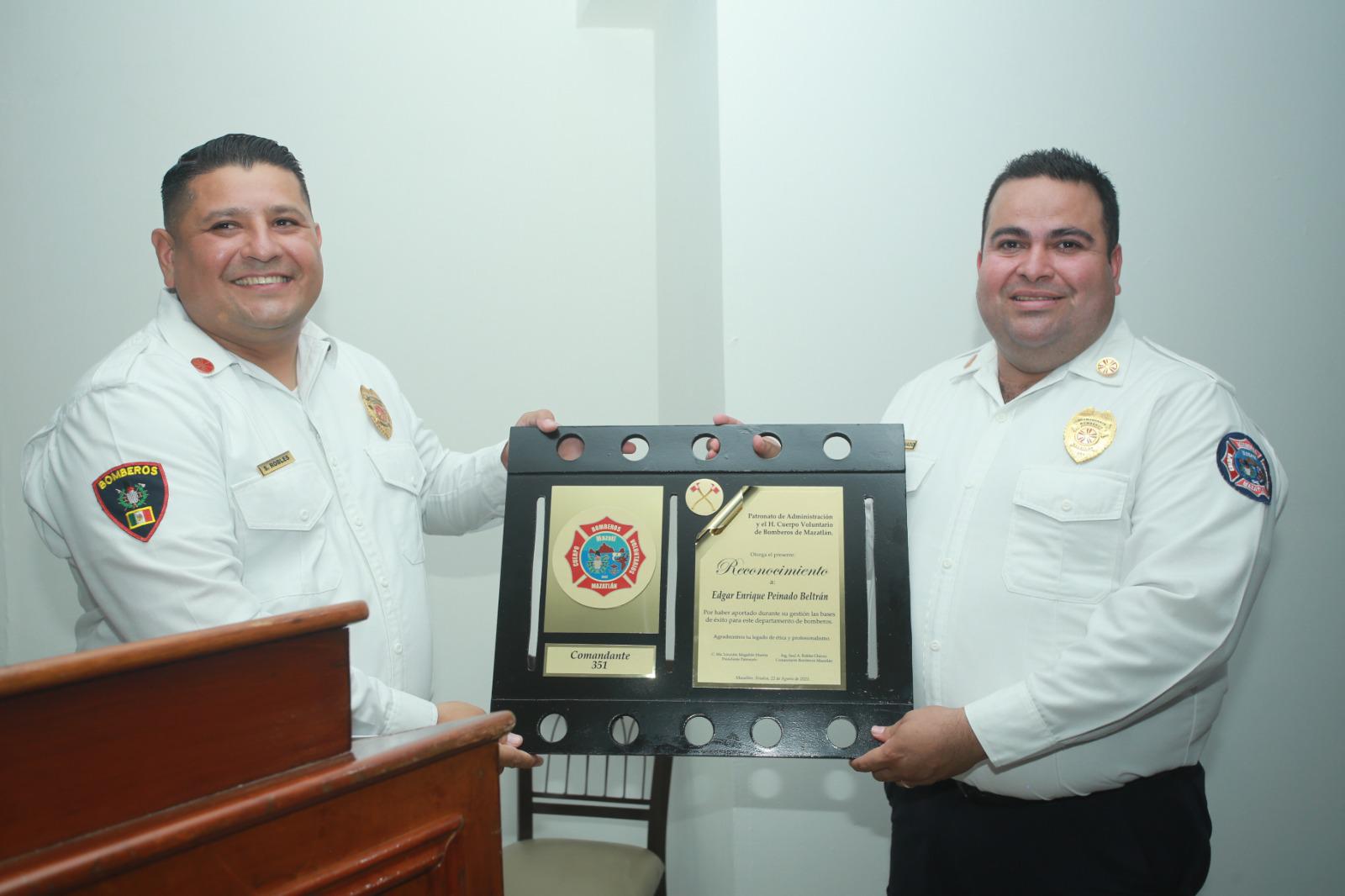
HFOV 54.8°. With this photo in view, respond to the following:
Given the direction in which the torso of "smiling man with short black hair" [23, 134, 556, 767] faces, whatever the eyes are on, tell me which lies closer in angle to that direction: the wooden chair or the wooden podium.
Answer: the wooden podium

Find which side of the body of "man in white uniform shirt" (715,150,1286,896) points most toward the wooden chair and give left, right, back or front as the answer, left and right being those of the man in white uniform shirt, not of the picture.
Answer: right

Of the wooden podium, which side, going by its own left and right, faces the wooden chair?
left

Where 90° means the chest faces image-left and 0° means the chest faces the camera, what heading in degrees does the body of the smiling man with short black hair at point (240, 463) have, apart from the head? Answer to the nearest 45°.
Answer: approximately 315°

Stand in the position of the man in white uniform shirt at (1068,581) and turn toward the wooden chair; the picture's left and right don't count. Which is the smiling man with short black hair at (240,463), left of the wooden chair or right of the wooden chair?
left

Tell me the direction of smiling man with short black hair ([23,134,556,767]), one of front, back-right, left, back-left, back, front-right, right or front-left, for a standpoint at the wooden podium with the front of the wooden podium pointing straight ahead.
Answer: back-left

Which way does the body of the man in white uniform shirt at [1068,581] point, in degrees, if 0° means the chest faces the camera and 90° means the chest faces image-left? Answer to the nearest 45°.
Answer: approximately 45°

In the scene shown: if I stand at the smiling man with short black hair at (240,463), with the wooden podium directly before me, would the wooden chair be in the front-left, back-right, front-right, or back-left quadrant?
back-left

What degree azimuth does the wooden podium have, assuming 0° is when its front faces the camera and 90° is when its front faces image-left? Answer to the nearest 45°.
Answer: approximately 315°
